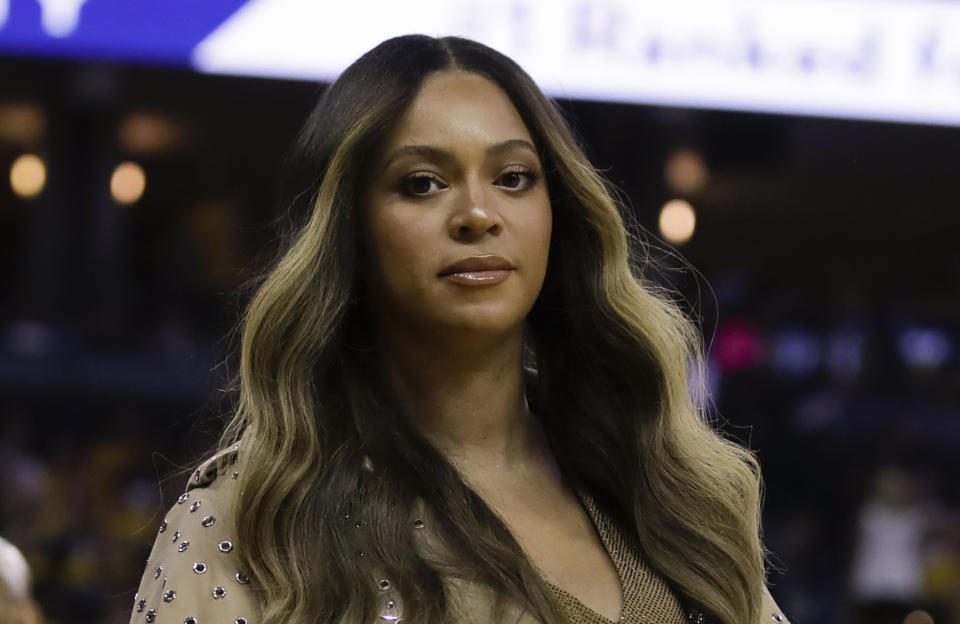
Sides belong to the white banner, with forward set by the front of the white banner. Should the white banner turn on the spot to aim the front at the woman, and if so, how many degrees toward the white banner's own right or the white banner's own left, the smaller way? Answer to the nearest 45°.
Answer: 0° — it already faces them

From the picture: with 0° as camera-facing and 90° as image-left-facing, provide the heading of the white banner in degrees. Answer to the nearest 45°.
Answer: approximately 0°

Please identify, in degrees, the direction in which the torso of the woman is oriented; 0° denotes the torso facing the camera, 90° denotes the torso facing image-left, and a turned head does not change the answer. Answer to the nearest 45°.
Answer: approximately 315°

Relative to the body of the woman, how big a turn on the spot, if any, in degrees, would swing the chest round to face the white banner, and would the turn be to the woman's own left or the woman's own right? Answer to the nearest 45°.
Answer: approximately 135° to the woman's own left
